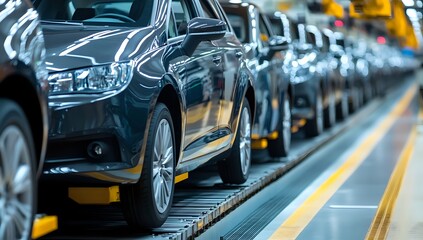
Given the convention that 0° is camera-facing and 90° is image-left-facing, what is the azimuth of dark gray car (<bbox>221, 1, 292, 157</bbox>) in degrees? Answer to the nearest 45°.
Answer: approximately 45°

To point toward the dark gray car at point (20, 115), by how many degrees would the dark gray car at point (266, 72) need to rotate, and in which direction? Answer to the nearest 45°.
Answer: approximately 45° to its left

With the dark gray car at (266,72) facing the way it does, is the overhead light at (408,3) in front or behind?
behind

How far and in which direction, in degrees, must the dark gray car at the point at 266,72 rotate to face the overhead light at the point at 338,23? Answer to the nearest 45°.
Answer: approximately 135° to its right

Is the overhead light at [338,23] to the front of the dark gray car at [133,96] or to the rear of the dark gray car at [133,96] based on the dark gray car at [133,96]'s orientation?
to the rear
